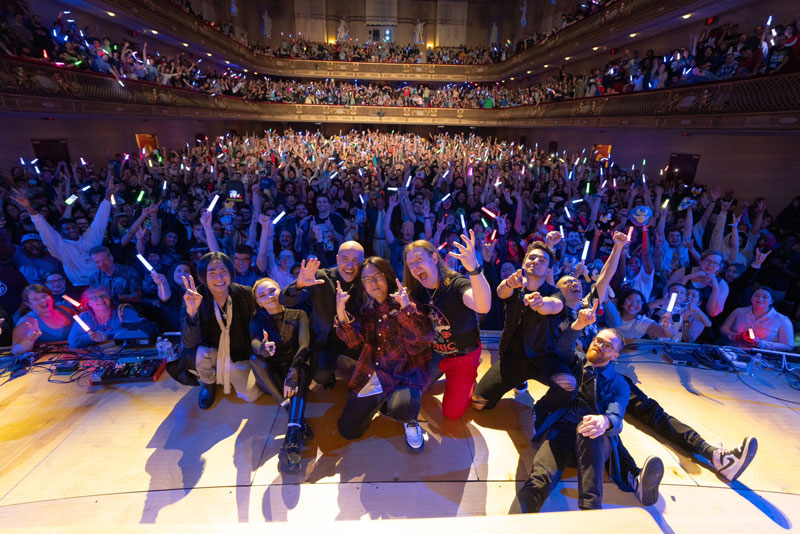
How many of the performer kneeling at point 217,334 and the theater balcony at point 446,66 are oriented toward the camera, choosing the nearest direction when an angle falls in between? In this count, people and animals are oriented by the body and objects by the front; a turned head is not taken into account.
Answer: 2

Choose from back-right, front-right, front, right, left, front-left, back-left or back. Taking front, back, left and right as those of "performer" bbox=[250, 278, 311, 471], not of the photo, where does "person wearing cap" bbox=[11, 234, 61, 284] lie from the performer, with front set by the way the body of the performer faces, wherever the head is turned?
back-right

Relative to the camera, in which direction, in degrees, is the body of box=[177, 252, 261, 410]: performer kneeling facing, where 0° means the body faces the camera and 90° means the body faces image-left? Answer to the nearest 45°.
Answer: approximately 0°

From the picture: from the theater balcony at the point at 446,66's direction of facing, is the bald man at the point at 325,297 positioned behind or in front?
in front

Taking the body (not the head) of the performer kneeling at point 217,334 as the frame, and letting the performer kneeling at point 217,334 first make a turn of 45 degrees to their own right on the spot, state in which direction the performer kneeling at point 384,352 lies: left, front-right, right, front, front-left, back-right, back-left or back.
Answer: left

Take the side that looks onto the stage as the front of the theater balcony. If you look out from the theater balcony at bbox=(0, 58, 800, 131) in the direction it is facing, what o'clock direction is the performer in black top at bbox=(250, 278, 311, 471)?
The performer in black top is roughly at 1 o'clock from the theater balcony.

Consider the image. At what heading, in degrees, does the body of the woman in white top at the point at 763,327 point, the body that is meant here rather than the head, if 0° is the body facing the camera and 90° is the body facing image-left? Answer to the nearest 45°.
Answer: approximately 45°

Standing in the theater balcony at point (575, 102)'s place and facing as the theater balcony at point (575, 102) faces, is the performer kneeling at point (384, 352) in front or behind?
in front

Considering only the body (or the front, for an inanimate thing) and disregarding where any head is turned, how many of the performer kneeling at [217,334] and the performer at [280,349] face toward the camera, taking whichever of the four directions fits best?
2

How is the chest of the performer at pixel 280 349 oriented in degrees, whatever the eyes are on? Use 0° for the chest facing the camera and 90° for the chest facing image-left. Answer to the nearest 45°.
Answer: approximately 0°

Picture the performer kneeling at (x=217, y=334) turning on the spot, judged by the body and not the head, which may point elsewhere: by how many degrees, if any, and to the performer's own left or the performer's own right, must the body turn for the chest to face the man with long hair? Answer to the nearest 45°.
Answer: approximately 45° to the performer's own left
